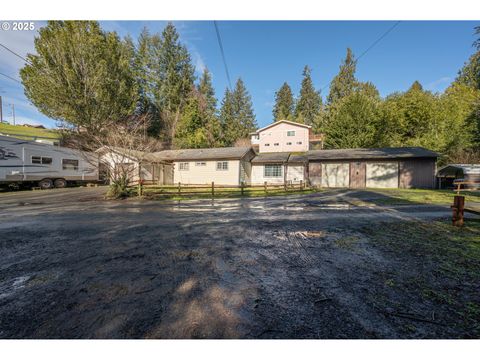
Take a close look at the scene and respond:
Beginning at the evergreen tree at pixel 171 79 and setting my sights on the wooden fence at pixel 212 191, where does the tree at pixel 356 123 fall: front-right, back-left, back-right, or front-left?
front-left

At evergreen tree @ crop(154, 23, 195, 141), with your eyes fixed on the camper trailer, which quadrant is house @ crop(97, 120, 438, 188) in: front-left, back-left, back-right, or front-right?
front-left

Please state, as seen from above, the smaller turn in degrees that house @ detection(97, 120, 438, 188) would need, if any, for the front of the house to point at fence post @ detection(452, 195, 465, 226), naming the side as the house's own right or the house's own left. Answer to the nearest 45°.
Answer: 0° — it already faces it

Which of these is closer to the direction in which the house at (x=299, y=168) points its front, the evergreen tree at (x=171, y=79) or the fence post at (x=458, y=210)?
the fence post

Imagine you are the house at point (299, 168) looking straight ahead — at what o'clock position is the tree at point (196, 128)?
The tree is roughly at 4 o'clock from the house.

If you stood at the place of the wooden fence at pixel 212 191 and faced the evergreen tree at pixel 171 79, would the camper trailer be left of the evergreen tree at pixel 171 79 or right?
left

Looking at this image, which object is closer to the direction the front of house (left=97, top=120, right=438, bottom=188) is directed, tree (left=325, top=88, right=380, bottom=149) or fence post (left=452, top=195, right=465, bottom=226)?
the fence post

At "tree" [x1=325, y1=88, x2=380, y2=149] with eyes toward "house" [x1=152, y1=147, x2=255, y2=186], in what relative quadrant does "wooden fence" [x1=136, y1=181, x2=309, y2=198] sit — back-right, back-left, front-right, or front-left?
front-left

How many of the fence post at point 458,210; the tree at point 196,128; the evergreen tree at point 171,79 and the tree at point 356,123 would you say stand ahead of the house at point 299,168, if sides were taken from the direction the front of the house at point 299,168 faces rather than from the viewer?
1

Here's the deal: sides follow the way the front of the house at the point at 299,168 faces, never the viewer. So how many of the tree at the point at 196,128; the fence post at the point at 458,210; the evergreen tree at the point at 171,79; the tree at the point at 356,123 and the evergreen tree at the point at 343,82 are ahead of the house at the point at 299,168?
1

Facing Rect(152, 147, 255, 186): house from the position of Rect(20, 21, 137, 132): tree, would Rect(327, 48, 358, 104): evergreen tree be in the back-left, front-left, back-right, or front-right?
front-left

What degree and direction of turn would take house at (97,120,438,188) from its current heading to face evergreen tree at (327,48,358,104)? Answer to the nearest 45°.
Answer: approximately 135° to its left

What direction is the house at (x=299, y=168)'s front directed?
toward the camera

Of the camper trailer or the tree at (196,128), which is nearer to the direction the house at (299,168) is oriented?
the camper trailer

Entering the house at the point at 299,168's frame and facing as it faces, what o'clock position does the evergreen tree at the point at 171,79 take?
The evergreen tree is roughly at 4 o'clock from the house.

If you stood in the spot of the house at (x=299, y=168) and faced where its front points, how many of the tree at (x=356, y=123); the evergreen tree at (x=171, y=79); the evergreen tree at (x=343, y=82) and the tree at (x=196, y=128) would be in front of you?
0

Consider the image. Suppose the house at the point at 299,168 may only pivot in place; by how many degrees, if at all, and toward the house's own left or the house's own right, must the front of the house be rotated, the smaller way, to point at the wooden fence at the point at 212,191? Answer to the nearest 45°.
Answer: approximately 45° to the house's own right

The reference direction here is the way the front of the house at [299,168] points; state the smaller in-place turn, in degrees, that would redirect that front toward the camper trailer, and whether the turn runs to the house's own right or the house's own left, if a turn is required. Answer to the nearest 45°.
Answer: approximately 90° to the house's own right
